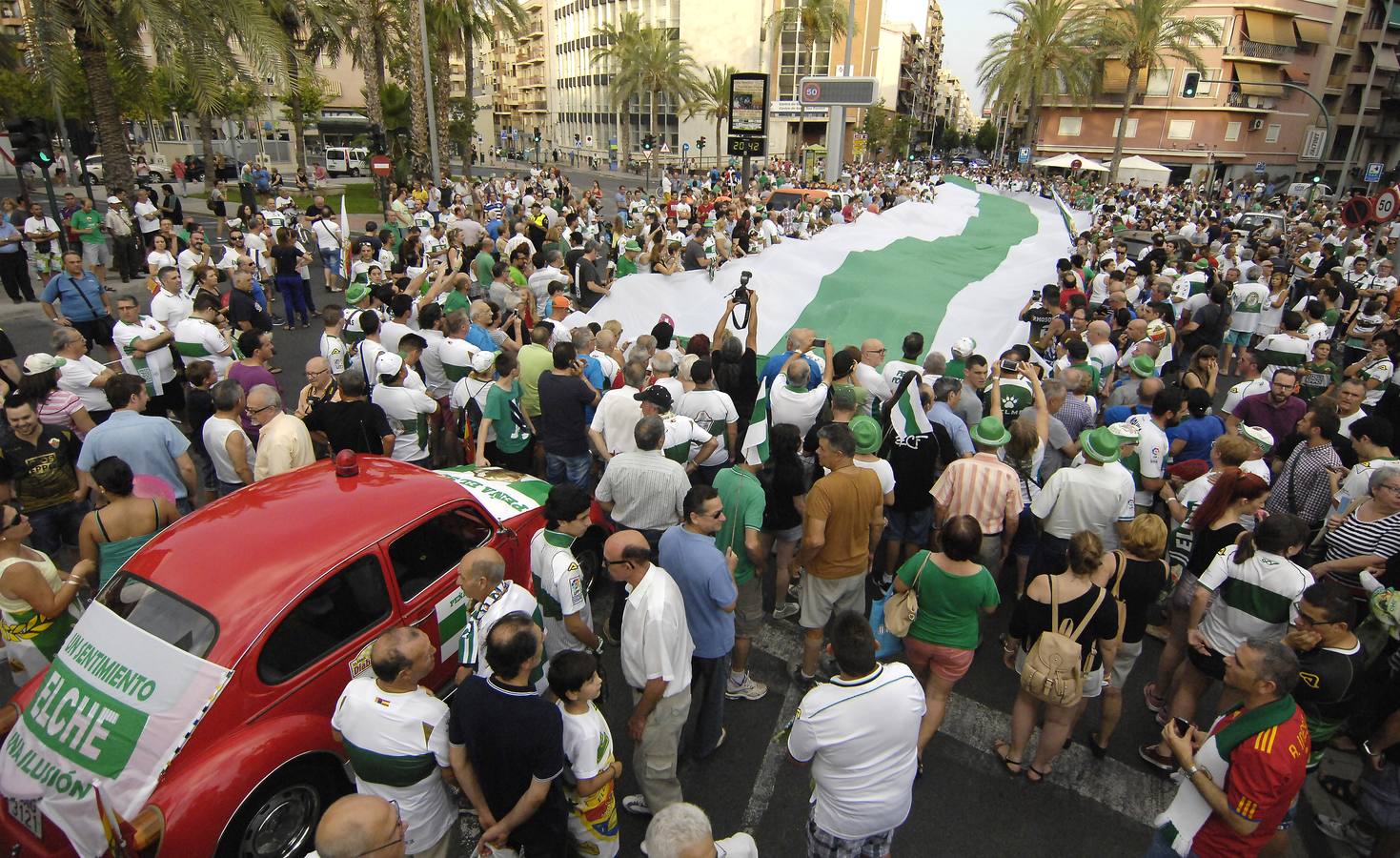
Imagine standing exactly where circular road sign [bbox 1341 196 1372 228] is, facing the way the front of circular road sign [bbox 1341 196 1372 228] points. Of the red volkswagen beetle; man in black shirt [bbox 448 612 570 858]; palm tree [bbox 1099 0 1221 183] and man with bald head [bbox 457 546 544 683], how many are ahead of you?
3

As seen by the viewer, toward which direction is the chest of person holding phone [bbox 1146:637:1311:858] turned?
to the viewer's left

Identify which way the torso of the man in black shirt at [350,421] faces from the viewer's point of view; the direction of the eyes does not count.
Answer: away from the camera

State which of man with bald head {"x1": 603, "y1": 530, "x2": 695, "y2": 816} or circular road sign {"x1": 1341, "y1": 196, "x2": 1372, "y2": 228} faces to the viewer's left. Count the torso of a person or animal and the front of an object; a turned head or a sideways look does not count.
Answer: the man with bald head

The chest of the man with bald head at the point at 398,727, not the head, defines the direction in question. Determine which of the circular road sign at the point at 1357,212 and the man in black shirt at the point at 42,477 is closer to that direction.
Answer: the circular road sign

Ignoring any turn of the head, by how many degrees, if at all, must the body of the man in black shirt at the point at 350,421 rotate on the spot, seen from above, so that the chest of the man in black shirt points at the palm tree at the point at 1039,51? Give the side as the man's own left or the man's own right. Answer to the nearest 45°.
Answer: approximately 45° to the man's own right

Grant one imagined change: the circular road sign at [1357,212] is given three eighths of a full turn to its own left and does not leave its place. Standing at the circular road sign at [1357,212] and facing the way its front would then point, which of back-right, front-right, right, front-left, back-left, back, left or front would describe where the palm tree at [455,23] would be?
back-left

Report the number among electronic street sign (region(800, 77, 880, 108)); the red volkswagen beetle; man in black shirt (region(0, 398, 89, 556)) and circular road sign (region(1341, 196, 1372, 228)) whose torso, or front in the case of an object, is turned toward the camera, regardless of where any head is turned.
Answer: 3

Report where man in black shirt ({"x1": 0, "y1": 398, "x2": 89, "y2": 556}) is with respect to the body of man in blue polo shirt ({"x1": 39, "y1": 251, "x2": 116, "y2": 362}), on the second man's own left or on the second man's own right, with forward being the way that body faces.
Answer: on the second man's own right

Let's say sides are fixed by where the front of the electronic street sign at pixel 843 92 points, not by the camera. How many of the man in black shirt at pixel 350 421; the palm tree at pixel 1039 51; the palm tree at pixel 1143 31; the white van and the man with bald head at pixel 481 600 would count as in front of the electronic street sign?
2

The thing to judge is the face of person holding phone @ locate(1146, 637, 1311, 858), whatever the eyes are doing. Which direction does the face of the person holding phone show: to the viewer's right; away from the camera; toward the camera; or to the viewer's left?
to the viewer's left

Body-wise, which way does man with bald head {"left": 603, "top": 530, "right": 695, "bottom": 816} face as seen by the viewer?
to the viewer's left

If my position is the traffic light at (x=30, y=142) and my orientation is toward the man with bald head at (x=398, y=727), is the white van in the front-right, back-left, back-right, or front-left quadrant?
back-left
